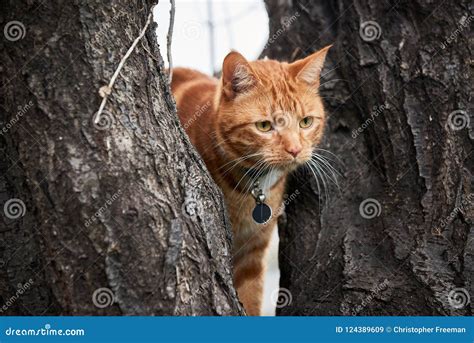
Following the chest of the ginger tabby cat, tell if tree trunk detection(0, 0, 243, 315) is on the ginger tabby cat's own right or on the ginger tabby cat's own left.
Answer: on the ginger tabby cat's own right

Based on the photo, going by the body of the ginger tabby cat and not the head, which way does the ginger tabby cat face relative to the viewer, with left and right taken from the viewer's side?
facing the viewer and to the right of the viewer
